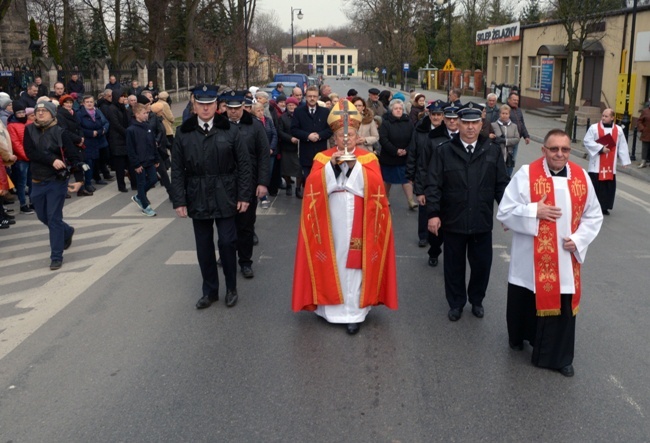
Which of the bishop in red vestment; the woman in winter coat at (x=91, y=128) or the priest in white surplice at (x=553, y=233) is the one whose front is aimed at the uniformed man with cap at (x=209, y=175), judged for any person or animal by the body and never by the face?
the woman in winter coat

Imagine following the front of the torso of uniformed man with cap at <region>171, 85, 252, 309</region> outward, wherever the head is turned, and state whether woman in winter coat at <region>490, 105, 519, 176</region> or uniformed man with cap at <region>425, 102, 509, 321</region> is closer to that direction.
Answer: the uniformed man with cap

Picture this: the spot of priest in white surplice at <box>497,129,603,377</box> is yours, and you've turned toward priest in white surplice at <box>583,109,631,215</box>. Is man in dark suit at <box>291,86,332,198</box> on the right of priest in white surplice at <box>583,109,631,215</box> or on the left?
left

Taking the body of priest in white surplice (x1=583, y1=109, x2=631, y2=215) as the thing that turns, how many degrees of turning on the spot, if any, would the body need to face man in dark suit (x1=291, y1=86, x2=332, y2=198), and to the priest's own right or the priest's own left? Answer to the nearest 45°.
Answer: approximately 45° to the priest's own right

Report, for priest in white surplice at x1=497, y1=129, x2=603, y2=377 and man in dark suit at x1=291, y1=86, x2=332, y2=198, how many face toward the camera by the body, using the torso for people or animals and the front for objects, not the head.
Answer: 2

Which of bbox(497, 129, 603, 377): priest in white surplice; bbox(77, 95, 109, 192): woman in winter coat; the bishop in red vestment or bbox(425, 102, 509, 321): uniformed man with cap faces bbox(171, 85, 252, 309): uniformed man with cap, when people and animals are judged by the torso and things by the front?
the woman in winter coat

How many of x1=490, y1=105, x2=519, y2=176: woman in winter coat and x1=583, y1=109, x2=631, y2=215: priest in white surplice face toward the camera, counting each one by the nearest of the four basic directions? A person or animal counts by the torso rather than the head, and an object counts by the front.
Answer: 2

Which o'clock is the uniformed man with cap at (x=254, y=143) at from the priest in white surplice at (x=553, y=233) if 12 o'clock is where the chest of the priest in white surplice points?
The uniformed man with cap is roughly at 4 o'clock from the priest in white surplice.
